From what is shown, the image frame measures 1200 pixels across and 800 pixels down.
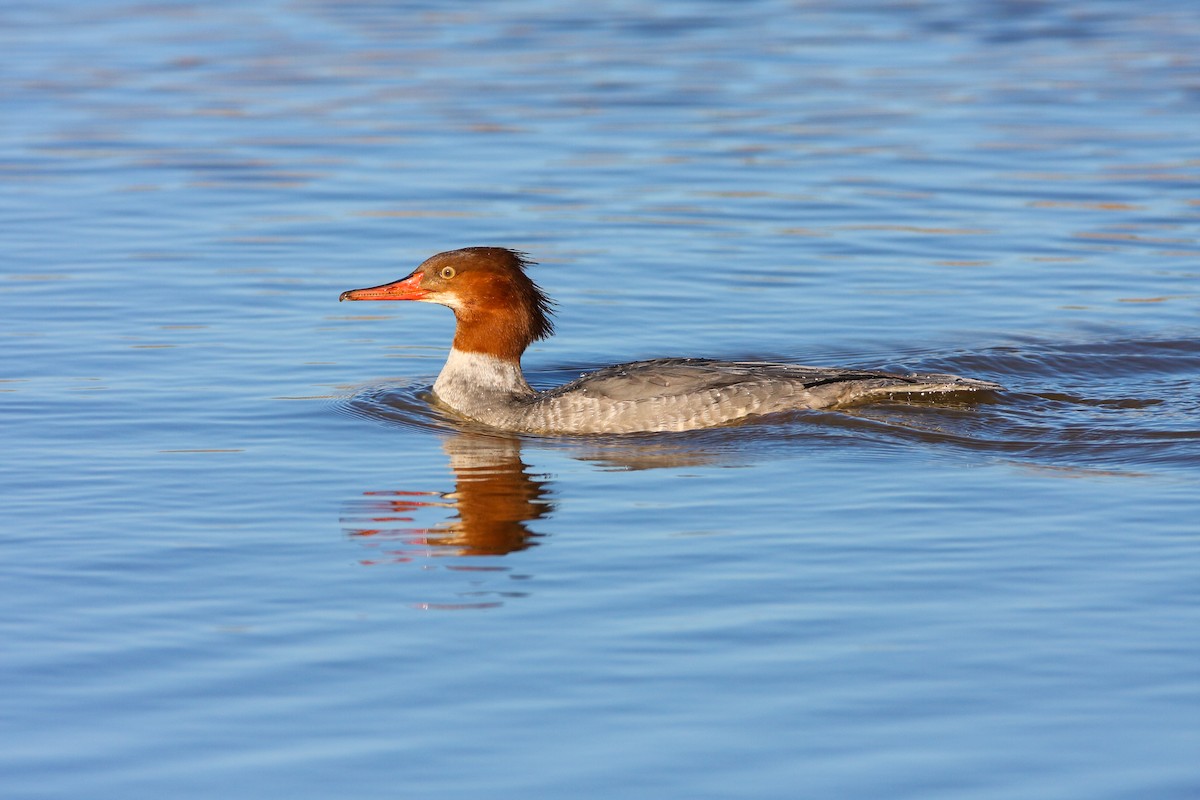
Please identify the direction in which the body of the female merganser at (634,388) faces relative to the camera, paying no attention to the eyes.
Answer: to the viewer's left
